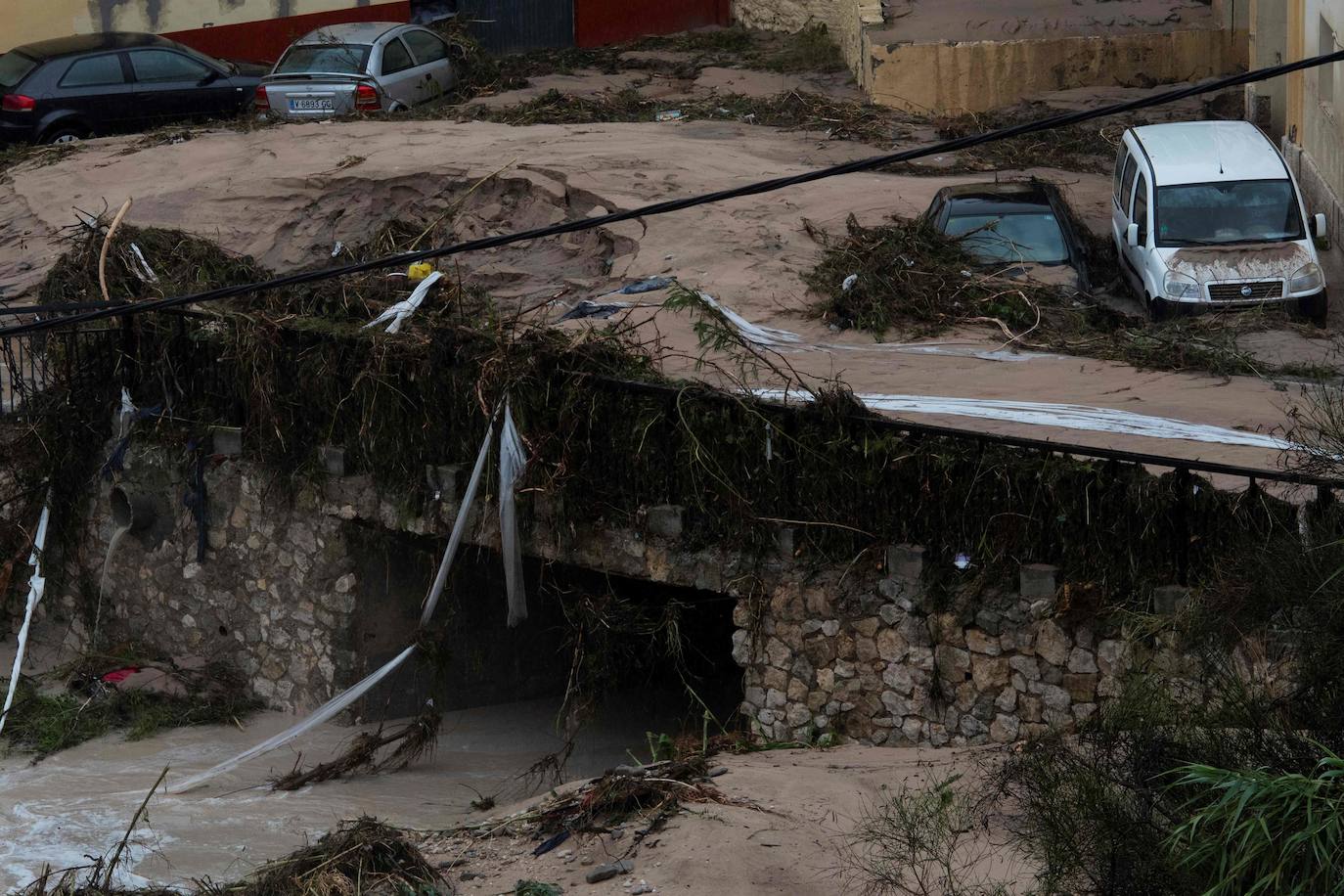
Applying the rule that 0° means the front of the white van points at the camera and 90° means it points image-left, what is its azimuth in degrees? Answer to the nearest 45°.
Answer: approximately 0°

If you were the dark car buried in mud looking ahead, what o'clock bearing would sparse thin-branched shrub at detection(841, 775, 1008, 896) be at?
The sparse thin-branched shrub is roughly at 12 o'clock from the dark car buried in mud.

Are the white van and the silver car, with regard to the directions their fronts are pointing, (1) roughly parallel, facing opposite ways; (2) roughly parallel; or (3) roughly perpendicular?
roughly parallel, facing opposite ways

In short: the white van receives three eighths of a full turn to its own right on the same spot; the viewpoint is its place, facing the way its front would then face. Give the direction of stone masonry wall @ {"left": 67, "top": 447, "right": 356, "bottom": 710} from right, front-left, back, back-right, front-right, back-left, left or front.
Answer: left

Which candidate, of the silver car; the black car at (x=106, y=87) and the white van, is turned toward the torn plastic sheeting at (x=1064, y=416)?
the white van

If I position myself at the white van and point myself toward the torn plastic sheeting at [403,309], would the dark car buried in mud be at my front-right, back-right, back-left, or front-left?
front-right

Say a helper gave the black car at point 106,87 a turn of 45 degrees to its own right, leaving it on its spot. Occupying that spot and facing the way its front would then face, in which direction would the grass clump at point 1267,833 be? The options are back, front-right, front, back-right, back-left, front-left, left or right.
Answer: right

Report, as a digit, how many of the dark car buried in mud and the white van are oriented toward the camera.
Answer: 2

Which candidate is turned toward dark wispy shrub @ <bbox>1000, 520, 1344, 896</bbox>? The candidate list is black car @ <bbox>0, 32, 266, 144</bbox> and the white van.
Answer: the white van

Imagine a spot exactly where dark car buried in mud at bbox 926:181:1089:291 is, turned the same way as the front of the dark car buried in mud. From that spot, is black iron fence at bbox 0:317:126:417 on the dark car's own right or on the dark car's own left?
on the dark car's own right

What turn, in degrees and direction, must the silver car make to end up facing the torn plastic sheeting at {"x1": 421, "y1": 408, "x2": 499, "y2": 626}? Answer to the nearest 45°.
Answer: approximately 135° to its right

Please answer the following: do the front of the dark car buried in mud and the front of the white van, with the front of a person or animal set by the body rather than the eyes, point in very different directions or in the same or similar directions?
same or similar directions

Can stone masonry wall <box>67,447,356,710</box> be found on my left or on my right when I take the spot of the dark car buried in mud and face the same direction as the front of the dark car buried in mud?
on my right

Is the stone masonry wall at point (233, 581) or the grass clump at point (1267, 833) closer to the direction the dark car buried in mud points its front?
the grass clump

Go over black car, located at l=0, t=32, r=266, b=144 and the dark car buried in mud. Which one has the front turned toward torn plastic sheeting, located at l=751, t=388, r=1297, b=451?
the dark car buried in mud
